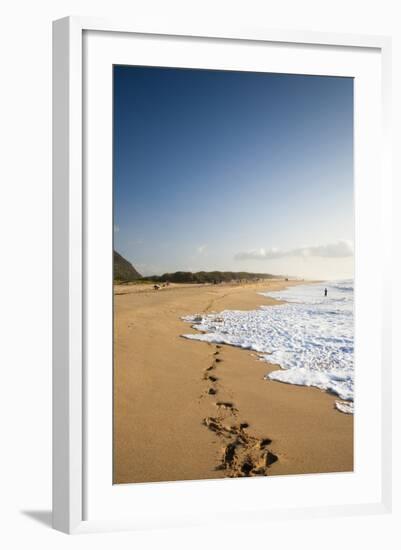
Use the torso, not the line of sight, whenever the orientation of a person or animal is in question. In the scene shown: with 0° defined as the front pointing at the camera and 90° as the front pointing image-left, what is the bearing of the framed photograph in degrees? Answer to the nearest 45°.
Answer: approximately 315°
